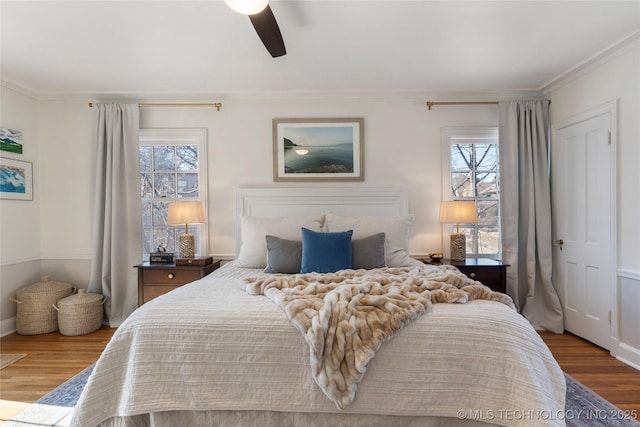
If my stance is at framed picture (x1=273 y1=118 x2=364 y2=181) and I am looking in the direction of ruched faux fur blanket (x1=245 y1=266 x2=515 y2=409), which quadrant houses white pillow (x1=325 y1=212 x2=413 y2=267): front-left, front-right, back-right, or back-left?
front-left

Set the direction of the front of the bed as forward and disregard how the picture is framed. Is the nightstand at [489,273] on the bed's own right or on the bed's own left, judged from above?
on the bed's own left

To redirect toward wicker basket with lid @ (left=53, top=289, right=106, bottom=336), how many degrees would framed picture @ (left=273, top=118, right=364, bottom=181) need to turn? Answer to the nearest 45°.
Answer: approximately 90° to its right

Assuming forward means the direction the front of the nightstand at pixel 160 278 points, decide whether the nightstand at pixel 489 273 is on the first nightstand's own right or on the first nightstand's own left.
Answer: on the first nightstand's own left

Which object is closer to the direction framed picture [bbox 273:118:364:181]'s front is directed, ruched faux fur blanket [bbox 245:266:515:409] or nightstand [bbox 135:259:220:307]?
the ruched faux fur blanket

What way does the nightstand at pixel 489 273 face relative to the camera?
toward the camera

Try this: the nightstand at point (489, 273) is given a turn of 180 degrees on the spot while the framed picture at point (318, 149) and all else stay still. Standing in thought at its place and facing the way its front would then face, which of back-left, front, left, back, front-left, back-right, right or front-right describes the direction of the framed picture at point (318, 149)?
left

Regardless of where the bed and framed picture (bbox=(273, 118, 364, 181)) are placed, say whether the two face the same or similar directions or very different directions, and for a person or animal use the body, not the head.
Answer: same or similar directions

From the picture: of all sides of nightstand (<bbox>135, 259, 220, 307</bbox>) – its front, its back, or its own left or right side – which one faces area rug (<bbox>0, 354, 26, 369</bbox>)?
right

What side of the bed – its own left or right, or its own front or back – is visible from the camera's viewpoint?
front

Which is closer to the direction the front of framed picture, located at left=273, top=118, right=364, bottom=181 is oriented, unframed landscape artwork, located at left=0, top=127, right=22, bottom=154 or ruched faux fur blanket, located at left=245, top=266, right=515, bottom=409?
the ruched faux fur blanket

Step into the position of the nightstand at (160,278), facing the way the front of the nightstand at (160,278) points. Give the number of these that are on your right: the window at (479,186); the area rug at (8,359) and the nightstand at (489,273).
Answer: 1

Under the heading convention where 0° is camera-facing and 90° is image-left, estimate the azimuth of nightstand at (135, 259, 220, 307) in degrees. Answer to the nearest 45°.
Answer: approximately 0°

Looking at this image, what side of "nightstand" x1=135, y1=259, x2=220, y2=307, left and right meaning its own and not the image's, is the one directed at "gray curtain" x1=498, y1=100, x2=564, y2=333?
left

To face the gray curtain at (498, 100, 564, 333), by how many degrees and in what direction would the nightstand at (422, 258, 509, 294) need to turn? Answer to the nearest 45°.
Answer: approximately 135° to its left

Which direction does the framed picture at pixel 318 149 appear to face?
toward the camera
